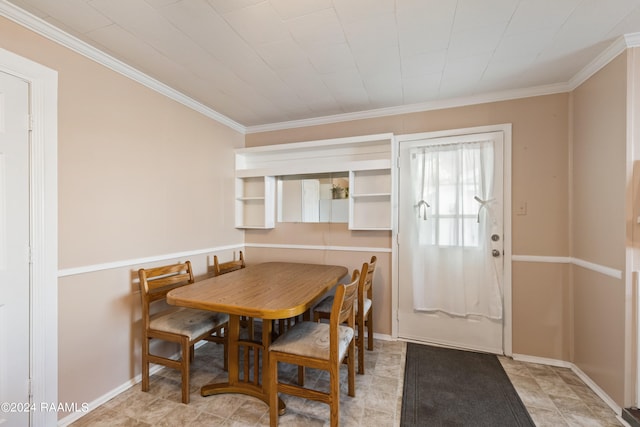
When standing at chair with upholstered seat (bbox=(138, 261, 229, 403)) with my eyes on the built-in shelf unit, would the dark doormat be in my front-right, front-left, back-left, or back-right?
front-right

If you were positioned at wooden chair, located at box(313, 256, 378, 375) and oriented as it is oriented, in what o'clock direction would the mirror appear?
The mirror is roughly at 2 o'clock from the wooden chair.

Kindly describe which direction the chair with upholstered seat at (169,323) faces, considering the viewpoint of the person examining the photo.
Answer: facing the viewer and to the right of the viewer

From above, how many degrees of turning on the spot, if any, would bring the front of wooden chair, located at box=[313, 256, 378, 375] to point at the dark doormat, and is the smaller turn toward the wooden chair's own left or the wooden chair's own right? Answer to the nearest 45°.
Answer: approximately 180°

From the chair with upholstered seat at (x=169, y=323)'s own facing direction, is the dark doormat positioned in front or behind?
in front

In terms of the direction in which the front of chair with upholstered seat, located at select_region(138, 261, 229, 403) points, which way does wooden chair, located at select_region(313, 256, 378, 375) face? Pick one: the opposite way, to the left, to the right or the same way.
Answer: the opposite way

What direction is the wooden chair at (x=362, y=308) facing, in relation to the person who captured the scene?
facing to the left of the viewer

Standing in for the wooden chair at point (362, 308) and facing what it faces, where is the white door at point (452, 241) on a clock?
The white door is roughly at 5 o'clock from the wooden chair.

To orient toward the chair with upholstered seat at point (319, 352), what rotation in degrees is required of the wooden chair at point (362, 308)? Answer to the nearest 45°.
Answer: approximately 45° to its left

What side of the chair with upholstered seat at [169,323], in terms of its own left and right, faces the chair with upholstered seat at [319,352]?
front
